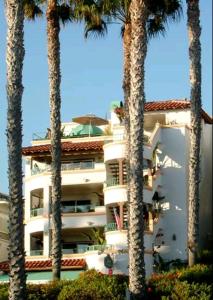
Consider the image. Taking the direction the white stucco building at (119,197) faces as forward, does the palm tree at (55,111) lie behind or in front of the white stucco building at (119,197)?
in front

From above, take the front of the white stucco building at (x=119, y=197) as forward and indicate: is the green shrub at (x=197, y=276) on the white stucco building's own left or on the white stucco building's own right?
on the white stucco building's own left

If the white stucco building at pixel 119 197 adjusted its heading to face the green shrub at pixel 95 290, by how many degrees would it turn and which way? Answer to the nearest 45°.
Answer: approximately 45° to its left

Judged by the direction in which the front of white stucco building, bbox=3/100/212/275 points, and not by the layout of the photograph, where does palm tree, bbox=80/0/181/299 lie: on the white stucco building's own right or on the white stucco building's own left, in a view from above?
on the white stucco building's own left

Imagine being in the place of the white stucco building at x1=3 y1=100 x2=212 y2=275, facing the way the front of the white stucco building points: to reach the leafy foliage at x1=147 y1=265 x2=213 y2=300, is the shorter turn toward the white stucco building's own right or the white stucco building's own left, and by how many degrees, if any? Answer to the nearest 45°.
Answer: approximately 45° to the white stucco building's own left
